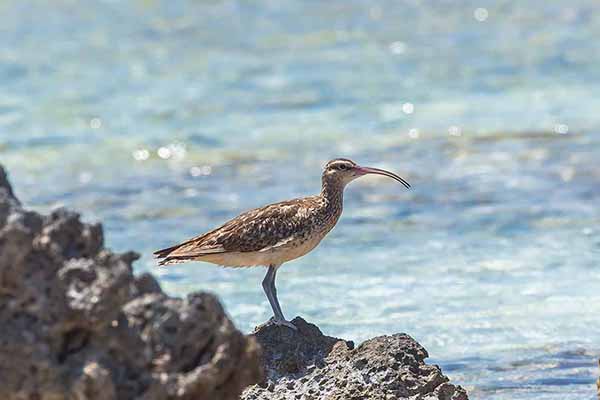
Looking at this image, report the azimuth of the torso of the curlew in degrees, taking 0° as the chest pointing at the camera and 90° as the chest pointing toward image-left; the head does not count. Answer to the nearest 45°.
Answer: approximately 270°

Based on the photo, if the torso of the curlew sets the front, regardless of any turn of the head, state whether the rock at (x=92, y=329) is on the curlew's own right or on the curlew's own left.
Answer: on the curlew's own right
